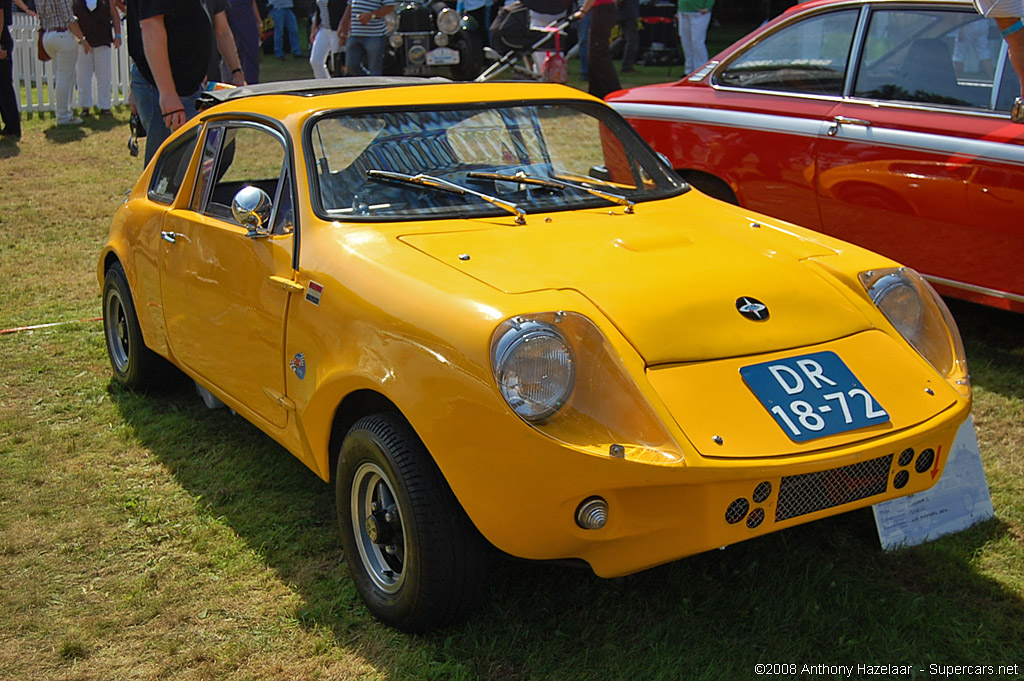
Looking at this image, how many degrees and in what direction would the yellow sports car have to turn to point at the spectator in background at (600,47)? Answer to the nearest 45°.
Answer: approximately 135° to its left

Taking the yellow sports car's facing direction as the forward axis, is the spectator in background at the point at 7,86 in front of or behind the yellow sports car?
behind

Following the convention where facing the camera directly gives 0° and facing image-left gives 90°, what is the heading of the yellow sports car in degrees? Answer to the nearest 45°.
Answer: approximately 315°

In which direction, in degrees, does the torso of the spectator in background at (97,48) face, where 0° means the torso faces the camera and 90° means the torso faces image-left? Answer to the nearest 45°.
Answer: approximately 0°

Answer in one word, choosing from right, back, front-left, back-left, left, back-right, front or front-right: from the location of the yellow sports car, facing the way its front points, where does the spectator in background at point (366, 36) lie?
back-left

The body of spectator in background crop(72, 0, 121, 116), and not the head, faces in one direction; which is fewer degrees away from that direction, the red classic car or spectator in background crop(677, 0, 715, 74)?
the red classic car
